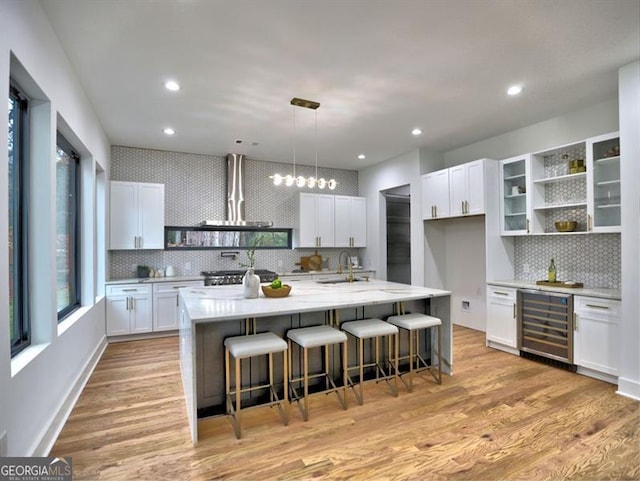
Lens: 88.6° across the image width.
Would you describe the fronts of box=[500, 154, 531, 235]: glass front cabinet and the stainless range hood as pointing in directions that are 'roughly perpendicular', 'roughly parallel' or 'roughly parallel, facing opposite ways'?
roughly perpendicular

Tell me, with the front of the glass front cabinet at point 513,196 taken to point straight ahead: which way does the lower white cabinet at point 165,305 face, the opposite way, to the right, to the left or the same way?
to the left

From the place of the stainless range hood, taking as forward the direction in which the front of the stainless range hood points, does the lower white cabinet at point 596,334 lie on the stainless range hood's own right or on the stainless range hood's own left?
on the stainless range hood's own left

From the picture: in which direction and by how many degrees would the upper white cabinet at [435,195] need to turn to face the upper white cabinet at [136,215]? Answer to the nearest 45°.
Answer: approximately 45° to its right

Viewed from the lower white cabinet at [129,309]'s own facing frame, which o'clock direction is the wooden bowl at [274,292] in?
The wooden bowl is roughly at 11 o'clock from the lower white cabinet.

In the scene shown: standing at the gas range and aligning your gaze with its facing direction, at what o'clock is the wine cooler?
The wine cooler is roughly at 10 o'clock from the gas range.

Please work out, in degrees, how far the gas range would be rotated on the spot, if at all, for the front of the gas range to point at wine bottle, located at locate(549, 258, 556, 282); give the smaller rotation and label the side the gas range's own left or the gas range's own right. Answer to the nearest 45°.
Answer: approximately 45° to the gas range's own left

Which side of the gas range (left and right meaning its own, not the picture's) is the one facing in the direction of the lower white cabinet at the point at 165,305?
right

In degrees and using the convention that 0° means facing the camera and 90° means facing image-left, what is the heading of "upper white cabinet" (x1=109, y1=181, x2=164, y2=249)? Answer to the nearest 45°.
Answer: approximately 0°

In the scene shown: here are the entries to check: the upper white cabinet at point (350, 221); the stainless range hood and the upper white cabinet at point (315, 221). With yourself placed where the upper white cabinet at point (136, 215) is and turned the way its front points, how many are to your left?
3

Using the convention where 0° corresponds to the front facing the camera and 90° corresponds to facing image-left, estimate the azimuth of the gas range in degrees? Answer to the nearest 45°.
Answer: approximately 0°
